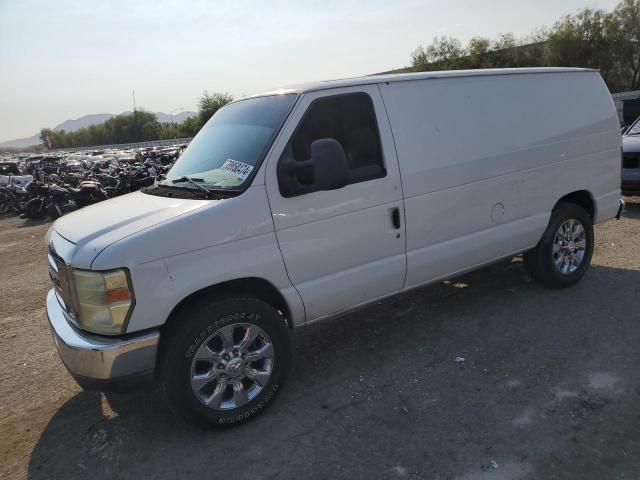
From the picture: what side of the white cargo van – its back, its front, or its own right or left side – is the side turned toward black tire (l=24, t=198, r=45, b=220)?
right

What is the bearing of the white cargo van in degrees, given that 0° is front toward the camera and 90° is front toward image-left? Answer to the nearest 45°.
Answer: approximately 45°

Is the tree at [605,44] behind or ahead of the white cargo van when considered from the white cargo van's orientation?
behind

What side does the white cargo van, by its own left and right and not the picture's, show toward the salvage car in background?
back
